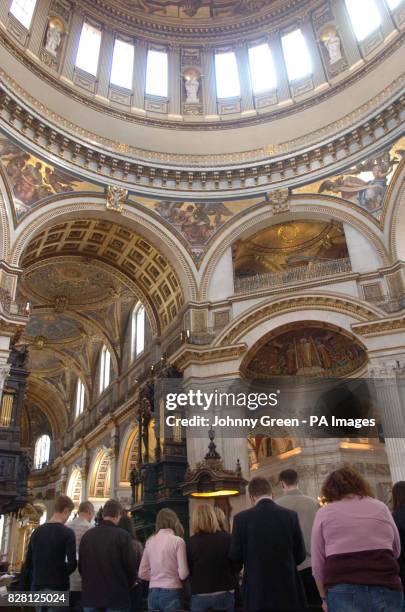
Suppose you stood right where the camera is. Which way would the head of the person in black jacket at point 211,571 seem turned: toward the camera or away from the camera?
away from the camera

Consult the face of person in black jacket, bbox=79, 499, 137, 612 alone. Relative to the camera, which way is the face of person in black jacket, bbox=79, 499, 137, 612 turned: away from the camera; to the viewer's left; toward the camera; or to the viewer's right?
away from the camera

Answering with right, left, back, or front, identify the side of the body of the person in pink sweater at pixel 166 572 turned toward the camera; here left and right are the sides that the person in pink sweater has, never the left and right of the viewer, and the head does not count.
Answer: back

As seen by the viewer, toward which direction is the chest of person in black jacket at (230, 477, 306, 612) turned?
away from the camera

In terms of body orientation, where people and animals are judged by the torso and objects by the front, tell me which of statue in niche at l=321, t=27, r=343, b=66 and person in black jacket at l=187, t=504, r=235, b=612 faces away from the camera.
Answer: the person in black jacket

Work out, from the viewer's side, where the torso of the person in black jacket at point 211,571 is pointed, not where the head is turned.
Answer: away from the camera

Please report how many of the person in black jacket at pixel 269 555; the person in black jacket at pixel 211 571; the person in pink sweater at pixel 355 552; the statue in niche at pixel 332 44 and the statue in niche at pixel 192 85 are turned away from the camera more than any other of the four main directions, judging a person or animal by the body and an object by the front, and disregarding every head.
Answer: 3

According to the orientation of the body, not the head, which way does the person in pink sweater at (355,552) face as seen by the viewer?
away from the camera
